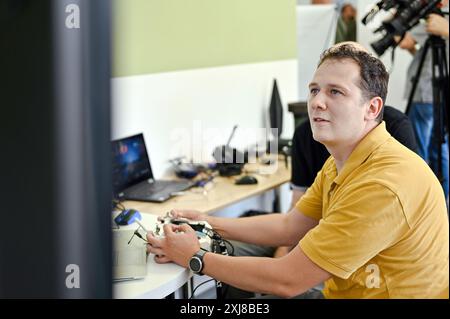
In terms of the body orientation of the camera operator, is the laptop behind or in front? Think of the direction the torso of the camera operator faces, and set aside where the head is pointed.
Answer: in front

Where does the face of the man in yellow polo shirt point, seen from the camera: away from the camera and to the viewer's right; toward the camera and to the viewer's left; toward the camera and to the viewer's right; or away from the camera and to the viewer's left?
toward the camera and to the viewer's left

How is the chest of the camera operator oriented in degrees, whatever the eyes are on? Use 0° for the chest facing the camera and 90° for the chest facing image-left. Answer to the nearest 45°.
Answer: approximately 45°

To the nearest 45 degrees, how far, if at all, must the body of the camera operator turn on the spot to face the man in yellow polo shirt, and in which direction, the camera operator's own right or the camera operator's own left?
approximately 45° to the camera operator's own left

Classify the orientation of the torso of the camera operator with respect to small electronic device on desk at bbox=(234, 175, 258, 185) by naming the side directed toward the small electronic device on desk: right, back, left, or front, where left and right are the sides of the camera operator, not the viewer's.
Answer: front

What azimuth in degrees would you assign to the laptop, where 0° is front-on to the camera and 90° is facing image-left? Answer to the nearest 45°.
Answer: approximately 315°

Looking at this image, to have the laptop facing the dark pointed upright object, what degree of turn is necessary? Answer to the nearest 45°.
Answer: approximately 90° to its left

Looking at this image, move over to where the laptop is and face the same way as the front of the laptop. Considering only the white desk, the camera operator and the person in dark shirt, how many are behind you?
0

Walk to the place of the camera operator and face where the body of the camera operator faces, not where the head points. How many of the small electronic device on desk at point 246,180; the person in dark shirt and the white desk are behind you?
0

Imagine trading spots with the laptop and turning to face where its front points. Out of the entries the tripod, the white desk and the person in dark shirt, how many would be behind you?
0
